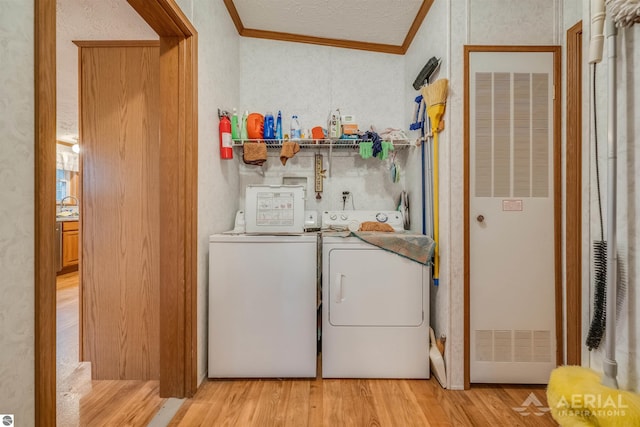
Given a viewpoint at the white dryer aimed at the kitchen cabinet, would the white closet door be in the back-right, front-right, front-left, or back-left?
back-right

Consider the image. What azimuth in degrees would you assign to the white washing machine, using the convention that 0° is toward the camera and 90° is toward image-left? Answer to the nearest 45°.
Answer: approximately 0°

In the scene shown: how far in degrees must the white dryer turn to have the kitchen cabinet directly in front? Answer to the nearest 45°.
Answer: approximately 135° to its right

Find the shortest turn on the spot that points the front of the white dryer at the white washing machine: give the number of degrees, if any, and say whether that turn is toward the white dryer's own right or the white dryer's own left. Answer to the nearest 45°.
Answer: approximately 90° to the white dryer's own right

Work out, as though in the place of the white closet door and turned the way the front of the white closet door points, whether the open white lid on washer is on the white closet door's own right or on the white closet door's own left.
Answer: on the white closet door's own right

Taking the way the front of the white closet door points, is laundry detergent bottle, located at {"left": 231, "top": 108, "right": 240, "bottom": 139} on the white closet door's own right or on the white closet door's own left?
on the white closet door's own right
